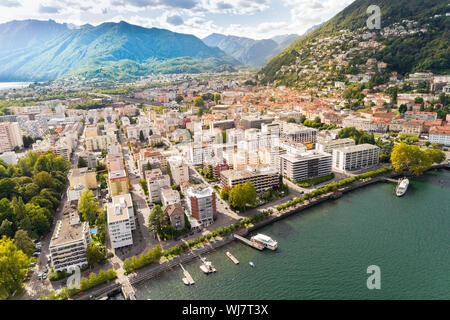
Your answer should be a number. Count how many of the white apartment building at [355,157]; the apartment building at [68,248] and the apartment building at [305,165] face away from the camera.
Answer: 0

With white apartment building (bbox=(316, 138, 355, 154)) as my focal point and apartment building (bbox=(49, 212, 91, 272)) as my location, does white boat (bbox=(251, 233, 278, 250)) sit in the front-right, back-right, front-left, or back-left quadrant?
front-right

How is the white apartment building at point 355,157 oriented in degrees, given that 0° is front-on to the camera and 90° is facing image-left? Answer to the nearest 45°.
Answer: approximately 315°

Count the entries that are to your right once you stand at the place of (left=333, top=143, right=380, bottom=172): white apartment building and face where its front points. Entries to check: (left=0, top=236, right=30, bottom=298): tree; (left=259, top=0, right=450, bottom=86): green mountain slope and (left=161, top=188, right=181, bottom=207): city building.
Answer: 2

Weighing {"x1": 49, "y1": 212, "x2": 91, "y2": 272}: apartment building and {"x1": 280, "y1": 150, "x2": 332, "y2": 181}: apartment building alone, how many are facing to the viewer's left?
0

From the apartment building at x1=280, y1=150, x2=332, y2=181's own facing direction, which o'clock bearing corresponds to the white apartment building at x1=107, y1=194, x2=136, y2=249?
The white apartment building is roughly at 3 o'clock from the apartment building.

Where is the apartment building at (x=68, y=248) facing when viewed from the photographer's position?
facing the viewer

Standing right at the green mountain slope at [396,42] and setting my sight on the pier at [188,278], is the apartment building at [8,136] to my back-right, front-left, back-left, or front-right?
front-right
